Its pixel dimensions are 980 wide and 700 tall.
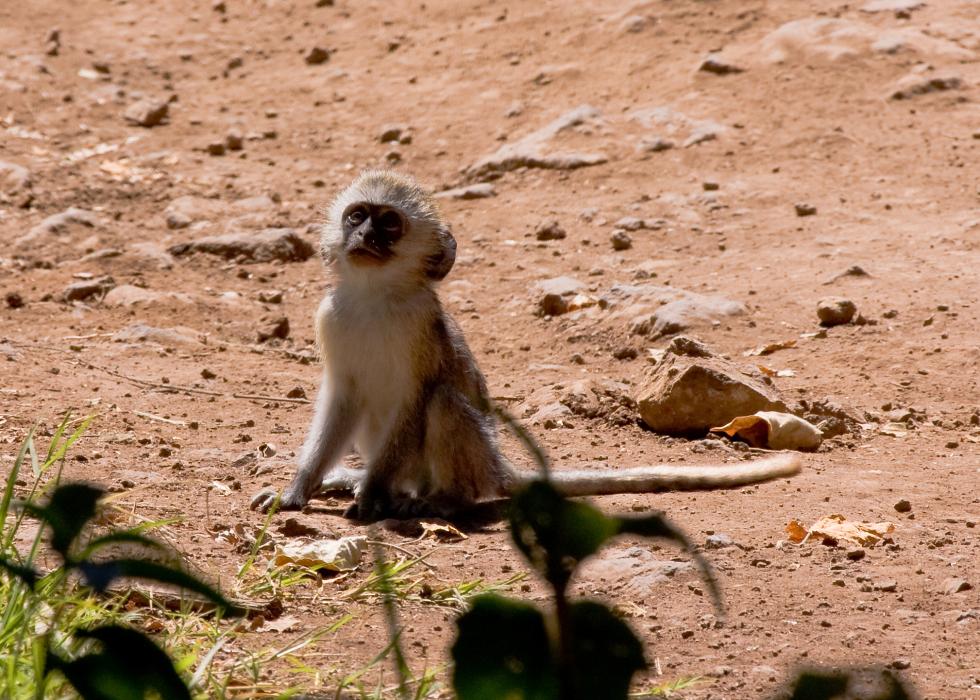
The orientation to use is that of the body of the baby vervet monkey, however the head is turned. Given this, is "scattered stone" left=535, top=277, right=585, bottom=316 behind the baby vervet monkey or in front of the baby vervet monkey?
behind

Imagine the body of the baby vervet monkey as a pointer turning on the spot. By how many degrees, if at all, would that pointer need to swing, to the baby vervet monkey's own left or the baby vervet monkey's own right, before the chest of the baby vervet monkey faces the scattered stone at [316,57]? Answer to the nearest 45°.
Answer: approximately 135° to the baby vervet monkey's own right

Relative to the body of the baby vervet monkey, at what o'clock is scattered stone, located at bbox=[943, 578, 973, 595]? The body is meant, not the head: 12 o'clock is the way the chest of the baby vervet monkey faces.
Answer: The scattered stone is roughly at 9 o'clock from the baby vervet monkey.

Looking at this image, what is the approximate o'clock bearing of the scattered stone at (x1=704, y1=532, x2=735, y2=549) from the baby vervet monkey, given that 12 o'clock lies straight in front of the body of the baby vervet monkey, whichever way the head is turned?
The scattered stone is roughly at 9 o'clock from the baby vervet monkey.

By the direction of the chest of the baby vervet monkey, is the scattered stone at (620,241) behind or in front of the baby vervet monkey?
behind

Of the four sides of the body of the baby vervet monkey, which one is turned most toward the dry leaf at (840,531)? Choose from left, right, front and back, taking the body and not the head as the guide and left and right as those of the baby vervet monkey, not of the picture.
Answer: left

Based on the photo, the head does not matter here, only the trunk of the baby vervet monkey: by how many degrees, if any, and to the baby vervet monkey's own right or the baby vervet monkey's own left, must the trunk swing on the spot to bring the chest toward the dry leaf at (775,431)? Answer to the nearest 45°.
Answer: approximately 135° to the baby vervet monkey's own left

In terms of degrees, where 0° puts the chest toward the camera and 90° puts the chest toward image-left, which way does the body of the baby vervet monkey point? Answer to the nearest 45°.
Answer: approximately 45°

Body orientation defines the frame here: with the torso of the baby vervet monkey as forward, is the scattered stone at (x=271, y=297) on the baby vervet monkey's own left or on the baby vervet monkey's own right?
on the baby vervet monkey's own right

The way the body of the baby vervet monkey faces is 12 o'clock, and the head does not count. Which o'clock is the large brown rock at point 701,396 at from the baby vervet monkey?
The large brown rock is roughly at 7 o'clock from the baby vervet monkey.

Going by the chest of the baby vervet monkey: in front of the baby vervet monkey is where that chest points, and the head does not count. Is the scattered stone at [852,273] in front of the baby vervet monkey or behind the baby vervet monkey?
behind

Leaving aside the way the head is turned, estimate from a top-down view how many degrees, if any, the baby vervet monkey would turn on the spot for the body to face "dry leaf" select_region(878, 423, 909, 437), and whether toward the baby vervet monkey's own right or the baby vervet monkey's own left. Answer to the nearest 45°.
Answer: approximately 135° to the baby vervet monkey's own left
